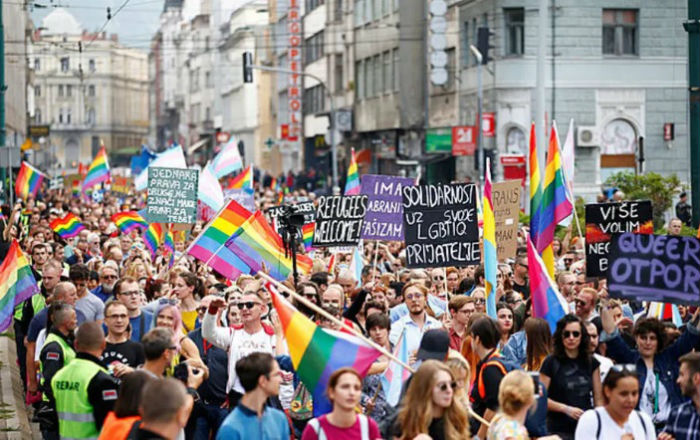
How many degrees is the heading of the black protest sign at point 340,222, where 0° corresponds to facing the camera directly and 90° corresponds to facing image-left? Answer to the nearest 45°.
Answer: approximately 0°

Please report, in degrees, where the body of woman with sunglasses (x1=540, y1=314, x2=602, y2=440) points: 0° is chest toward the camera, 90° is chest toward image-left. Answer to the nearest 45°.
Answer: approximately 0°

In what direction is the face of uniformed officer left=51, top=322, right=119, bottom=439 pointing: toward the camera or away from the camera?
away from the camera

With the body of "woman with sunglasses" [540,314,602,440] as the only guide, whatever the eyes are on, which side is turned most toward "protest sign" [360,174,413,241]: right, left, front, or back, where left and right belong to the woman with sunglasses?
back

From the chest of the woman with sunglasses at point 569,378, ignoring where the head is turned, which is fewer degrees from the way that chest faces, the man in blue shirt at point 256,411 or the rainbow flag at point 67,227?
the man in blue shirt

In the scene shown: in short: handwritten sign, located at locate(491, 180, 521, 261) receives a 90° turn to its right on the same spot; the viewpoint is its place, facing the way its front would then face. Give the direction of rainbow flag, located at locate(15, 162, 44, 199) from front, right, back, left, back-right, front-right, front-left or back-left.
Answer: front-right
